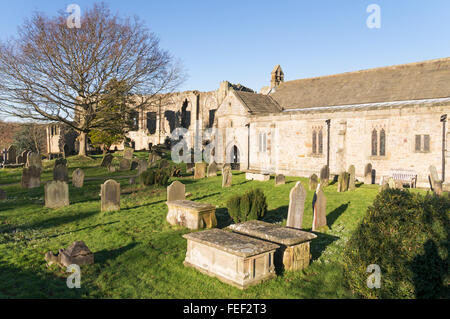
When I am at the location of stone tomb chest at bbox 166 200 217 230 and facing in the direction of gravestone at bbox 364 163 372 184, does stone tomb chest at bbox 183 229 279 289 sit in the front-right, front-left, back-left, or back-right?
back-right

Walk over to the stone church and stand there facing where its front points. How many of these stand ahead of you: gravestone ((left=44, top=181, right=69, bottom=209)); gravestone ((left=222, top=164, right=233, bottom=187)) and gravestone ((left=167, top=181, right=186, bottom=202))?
3

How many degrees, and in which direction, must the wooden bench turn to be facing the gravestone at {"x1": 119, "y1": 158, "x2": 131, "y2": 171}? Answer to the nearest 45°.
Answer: approximately 45° to its right

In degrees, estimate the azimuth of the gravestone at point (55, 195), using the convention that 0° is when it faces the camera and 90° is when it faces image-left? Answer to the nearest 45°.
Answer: approximately 0°

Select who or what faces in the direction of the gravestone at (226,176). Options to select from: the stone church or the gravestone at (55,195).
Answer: the stone church

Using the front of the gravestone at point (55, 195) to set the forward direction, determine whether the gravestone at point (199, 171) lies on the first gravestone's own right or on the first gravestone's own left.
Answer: on the first gravestone's own left
